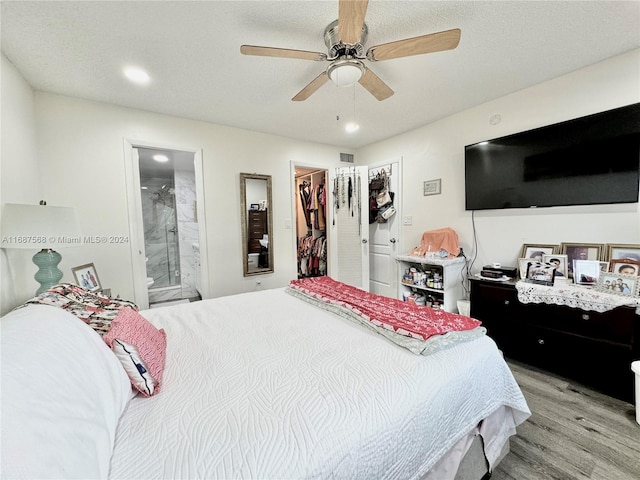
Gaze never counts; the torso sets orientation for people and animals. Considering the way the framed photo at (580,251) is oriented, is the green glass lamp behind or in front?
in front

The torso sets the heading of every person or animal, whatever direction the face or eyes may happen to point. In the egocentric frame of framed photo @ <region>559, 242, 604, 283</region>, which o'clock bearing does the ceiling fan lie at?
The ceiling fan is roughly at 1 o'clock from the framed photo.

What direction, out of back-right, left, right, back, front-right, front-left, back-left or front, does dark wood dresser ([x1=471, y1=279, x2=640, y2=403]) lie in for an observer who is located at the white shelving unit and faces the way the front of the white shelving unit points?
left

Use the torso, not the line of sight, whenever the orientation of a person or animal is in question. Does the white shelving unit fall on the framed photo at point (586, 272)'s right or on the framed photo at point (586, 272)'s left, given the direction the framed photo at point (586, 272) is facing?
on its right

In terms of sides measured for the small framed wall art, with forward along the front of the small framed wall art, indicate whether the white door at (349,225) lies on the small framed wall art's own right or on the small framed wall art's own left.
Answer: on the small framed wall art's own right

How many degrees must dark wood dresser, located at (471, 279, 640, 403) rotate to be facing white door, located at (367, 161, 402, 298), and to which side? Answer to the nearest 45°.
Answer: approximately 90° to its right

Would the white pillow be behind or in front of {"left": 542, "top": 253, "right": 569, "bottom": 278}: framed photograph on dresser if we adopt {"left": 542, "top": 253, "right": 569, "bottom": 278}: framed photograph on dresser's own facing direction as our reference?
in front

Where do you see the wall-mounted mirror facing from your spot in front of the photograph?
facing the viewer and to the right of the viewer

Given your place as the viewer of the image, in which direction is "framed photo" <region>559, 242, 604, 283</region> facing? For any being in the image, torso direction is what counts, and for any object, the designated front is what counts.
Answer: facing the viewer

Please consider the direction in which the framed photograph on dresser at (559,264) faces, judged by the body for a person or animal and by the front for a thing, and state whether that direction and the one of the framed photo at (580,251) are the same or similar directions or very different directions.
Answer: same or similar directions

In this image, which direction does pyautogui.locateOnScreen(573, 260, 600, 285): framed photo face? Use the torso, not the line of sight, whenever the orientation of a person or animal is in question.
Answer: toward the camera

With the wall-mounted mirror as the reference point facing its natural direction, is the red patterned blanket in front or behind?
in front

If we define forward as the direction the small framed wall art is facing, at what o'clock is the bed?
The bed is roughly at 11 o'clock from the small framed wall art.

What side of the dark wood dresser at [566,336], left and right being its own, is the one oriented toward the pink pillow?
front

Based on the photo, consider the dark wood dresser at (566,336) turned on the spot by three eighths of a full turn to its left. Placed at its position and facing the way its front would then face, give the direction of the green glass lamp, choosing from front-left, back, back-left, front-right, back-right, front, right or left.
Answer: back-right

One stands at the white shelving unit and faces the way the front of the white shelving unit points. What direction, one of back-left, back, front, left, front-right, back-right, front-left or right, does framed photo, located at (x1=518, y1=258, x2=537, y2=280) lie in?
left

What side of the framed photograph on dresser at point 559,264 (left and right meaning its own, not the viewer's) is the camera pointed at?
front

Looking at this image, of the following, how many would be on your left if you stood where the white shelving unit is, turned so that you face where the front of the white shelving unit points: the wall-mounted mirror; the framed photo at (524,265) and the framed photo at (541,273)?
2
